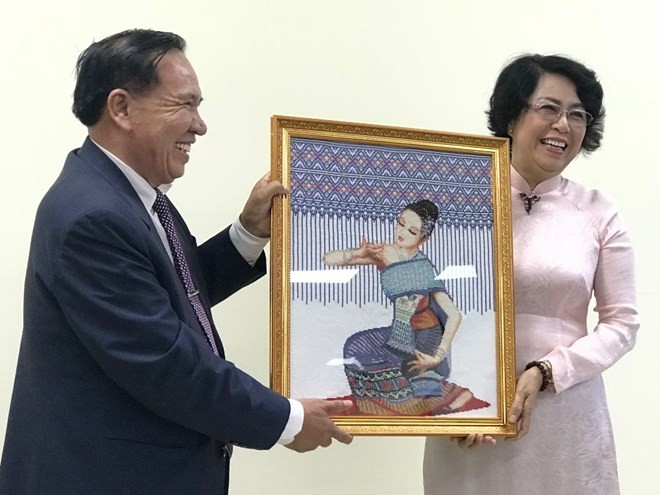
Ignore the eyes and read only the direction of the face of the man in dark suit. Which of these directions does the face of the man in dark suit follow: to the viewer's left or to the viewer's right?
to the viewer's right

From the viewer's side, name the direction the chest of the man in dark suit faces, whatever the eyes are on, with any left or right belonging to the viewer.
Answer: facing to the right of the viewer
